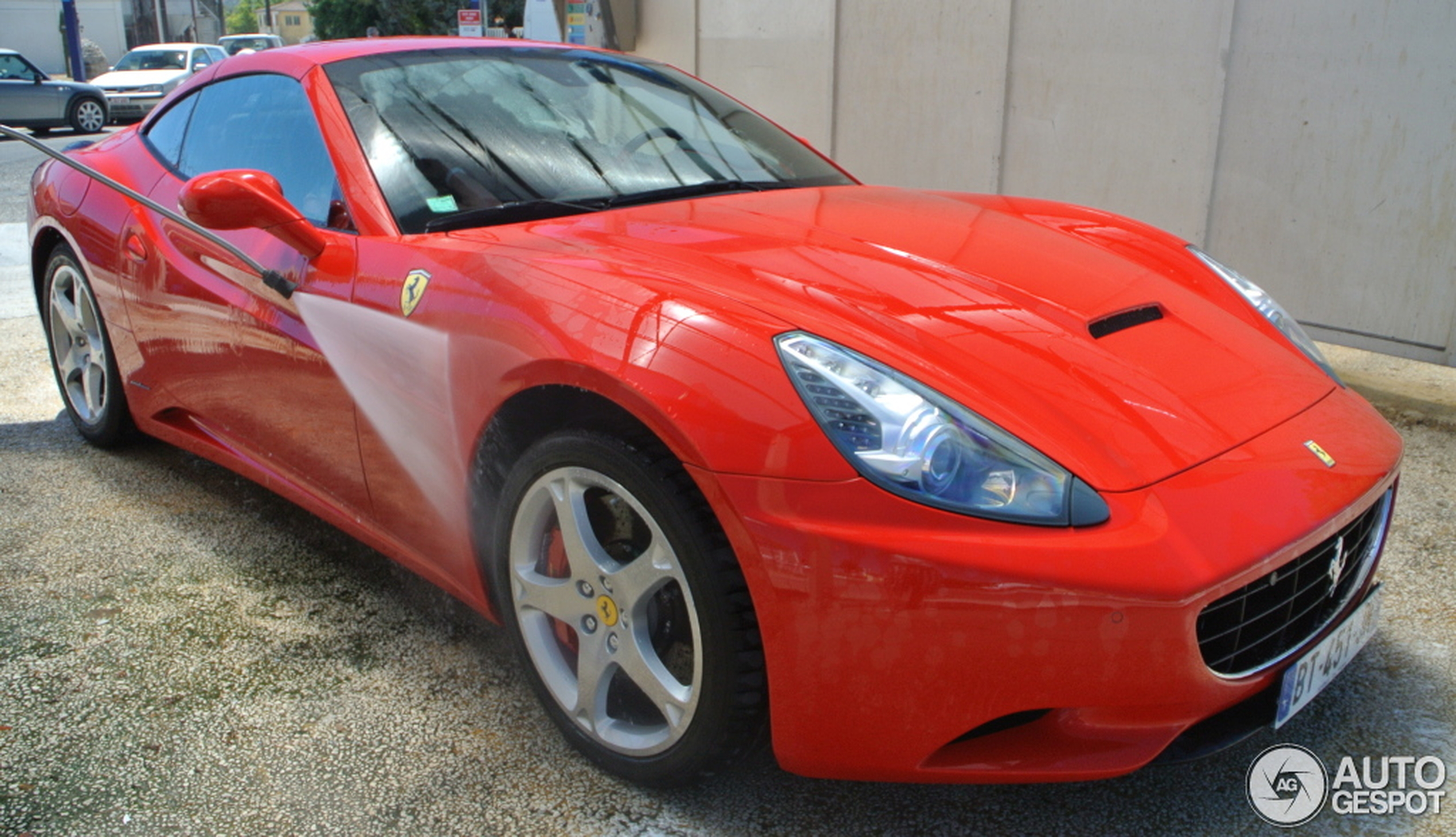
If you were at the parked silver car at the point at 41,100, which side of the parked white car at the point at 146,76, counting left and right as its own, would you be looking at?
front

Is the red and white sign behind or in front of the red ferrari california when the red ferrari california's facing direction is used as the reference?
behind

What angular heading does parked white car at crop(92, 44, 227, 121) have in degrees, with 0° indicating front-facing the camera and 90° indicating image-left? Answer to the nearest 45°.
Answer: approximately 45°

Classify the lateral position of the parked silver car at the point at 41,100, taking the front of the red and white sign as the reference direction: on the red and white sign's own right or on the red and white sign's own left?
on the red and white sign's own right

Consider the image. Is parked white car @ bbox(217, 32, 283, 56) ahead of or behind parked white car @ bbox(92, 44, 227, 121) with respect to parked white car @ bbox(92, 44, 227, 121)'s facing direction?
behind

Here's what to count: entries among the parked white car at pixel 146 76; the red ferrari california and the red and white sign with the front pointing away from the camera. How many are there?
0

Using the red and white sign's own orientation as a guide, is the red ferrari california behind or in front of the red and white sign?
in front

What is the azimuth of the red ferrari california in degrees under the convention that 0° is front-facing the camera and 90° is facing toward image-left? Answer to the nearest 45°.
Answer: approximately 315°

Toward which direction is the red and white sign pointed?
toward the camera

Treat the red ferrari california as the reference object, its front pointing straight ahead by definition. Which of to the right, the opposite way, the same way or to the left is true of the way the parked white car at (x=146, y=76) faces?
to the right

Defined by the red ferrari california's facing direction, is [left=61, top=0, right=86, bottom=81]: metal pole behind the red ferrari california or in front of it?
behind

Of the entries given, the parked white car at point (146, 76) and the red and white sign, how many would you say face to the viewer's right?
0
